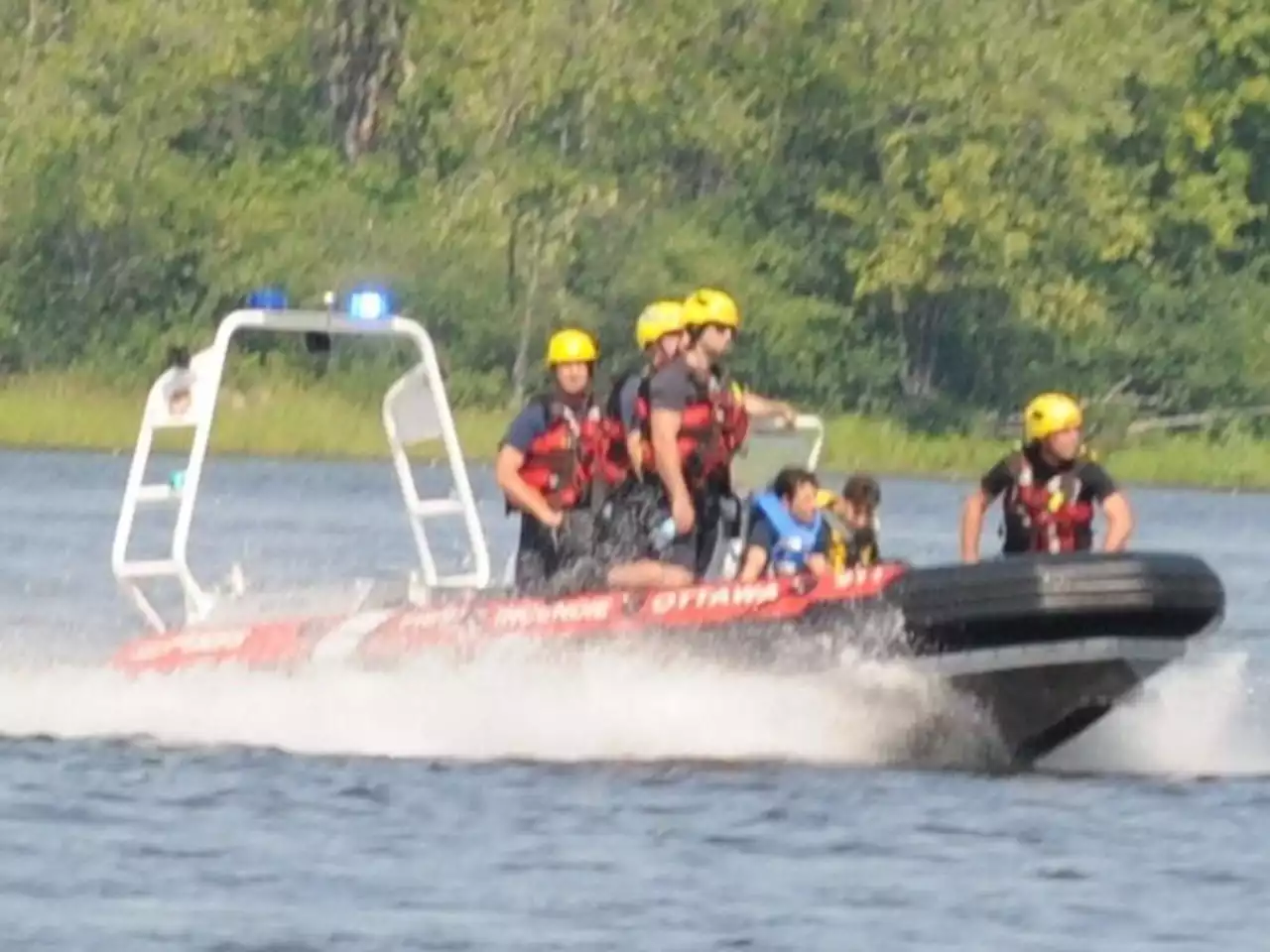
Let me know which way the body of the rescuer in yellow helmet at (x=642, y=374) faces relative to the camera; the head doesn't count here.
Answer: to the viewer's right

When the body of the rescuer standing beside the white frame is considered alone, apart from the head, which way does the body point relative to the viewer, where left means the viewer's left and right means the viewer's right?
facing the viewer and to the right of the viewer

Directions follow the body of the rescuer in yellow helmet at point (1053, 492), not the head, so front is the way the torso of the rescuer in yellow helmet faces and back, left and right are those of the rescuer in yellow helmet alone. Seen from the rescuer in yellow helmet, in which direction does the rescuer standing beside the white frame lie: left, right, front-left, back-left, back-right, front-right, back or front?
back-right

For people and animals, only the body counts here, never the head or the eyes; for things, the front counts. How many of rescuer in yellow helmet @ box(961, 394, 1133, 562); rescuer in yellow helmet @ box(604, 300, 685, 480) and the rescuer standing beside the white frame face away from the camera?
0

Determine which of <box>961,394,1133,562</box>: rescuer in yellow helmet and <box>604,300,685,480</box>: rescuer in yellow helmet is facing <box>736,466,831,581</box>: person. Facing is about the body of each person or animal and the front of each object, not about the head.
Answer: <box>604,300,685,480</box>: rescuer in yellow helmet

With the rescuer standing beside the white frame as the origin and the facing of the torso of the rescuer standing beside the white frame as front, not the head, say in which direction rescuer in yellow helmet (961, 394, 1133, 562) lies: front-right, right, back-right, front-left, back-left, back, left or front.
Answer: front-left

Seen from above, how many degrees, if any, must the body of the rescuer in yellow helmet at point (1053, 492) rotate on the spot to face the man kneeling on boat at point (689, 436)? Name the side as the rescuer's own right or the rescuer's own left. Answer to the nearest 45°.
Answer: approximately 135° to the rescuer's own right

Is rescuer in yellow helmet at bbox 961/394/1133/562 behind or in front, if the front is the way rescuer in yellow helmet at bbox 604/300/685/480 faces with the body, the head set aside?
in front

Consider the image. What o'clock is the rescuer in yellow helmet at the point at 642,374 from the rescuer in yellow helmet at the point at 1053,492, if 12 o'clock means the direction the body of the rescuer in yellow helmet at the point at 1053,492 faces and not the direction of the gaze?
the rescuer in yellow helmet at the point at 642,374 is roughly at 4 o'clock from the rescuer in yellow helmet at the point at 1053,492.
